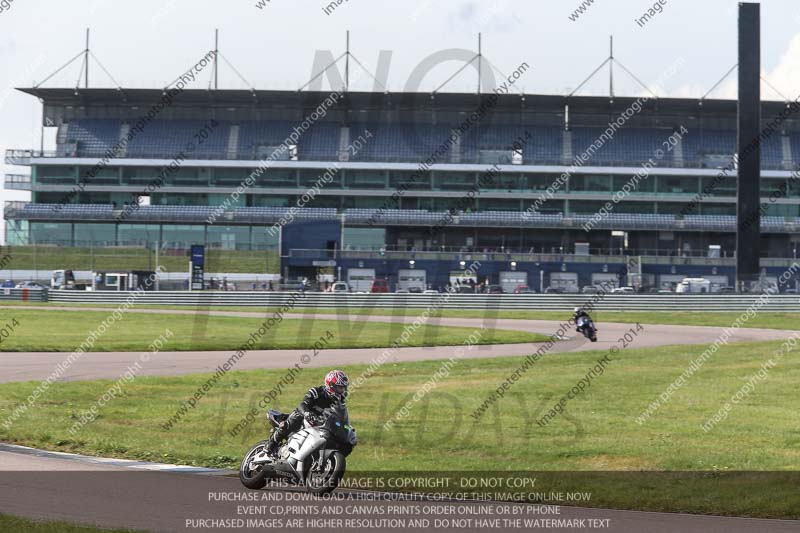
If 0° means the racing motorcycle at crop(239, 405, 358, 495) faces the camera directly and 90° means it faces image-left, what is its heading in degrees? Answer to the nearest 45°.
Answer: approximately 315°
